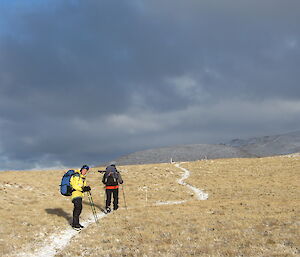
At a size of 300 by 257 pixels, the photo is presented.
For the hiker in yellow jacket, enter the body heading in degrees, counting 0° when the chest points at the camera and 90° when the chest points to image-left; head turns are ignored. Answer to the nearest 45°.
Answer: approximately 270°
